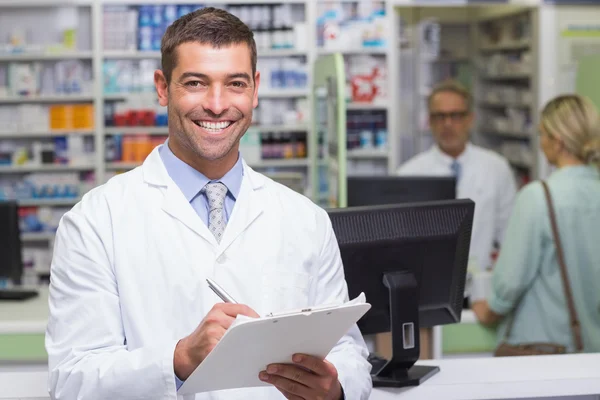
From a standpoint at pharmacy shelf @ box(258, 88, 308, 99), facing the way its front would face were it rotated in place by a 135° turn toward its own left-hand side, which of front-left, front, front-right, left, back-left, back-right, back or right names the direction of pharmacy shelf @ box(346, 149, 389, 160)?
front-right

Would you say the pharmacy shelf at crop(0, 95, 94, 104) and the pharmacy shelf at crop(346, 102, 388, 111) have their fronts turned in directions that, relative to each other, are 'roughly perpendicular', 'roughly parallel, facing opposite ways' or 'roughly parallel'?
roughly parallel

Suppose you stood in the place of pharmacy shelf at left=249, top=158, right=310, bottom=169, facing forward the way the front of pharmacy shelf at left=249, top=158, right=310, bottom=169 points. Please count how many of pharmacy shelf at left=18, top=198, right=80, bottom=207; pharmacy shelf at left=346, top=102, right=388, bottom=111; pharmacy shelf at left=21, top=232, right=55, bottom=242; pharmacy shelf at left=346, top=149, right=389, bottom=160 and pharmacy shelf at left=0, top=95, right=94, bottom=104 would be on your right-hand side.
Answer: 3

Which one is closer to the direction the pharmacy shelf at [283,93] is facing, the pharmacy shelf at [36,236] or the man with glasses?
the man with glasses

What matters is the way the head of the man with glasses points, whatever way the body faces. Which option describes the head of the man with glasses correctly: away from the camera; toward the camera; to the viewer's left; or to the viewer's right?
toward the camera

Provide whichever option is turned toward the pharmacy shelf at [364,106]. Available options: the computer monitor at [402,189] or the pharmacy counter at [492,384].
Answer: the computer monitor

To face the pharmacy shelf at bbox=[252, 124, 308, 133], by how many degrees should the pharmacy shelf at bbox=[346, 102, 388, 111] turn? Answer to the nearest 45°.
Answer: approximately 90° to its right

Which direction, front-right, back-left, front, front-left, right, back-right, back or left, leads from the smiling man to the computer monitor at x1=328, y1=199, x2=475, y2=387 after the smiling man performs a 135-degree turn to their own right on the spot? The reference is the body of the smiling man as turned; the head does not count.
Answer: right

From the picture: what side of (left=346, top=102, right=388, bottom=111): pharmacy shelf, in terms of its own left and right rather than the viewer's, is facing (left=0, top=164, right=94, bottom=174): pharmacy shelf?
right

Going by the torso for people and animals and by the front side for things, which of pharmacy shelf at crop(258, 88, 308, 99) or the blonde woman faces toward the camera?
the pharmacy shelf

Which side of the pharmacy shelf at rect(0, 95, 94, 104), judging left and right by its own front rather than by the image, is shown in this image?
front

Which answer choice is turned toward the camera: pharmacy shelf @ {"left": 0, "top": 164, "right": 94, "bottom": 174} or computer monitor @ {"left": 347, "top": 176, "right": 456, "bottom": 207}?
the pharmacy shelf

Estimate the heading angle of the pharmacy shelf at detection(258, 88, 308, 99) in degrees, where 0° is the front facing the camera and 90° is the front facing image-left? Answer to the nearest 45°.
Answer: approximately 0°

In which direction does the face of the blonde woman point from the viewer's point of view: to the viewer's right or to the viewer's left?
to the viewer's left

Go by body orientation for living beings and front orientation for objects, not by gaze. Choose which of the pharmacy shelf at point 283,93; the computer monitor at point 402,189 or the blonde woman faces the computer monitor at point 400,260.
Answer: the pharmacy shelf

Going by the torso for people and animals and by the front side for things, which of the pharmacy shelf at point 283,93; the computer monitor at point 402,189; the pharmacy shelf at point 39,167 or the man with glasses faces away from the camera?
the computer monitor

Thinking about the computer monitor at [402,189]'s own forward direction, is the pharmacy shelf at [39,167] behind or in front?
in front

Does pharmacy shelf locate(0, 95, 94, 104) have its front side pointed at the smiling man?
yes

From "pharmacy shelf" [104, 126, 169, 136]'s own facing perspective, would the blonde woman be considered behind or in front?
in front

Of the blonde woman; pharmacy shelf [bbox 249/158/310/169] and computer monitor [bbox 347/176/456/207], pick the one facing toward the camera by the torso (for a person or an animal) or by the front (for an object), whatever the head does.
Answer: the pharmacy shelf

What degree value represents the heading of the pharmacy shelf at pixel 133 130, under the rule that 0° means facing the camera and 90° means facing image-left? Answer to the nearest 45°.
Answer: approximately 0°

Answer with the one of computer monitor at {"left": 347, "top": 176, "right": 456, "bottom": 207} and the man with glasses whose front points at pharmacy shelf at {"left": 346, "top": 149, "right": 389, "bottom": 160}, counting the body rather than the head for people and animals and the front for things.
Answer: the computer monitor
